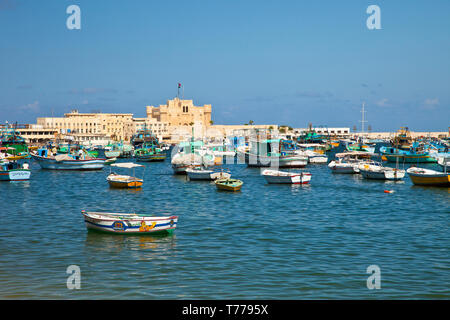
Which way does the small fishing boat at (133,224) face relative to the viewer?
to the viewer's left

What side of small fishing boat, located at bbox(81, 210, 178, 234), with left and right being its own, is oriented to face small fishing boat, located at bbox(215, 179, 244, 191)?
right
